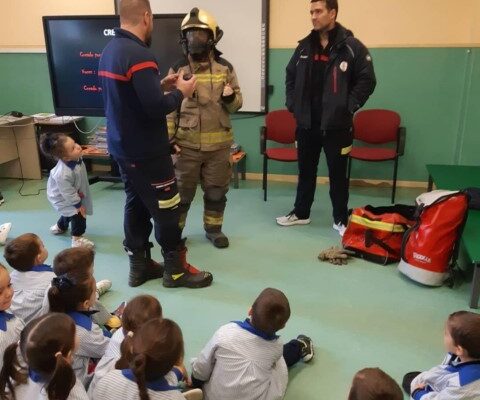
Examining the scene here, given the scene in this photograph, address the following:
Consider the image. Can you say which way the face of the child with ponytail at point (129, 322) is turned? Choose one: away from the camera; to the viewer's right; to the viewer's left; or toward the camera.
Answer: away from the camera

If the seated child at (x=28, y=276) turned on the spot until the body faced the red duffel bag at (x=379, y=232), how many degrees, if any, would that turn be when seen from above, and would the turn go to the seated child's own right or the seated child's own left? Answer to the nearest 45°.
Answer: approximately 45° to the seated child's own right

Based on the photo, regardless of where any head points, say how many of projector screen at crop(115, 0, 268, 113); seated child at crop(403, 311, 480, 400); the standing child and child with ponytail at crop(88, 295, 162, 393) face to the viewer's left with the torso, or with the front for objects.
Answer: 1

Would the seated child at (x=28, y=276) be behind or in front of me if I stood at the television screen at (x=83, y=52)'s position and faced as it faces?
in front

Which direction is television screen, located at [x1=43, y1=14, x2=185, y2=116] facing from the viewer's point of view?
toward the camera

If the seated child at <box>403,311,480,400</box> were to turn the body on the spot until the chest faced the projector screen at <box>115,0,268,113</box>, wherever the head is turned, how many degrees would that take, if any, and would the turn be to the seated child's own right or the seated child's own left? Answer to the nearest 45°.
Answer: approximately 45° to the seated child's own right

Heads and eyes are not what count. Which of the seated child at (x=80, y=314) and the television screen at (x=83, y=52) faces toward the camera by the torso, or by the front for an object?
the television screen

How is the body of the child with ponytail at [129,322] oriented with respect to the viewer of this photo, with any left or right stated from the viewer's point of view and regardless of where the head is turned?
facing away from the viewer and to the right of the viewer

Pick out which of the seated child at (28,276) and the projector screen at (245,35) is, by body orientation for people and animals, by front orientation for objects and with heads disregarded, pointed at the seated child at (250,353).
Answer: the projector screen

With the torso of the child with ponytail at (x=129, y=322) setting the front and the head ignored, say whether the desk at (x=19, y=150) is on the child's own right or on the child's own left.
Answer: on the child's own left

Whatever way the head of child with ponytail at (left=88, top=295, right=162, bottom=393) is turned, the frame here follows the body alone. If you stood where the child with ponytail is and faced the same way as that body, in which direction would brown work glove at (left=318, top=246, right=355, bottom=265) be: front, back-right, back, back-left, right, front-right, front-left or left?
front

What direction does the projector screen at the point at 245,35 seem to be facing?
toward the camera

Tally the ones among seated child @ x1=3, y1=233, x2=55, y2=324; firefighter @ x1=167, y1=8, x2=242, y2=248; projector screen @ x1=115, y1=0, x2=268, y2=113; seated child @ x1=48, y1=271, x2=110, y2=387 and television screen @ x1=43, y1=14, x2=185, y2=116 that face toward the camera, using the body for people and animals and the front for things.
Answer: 3

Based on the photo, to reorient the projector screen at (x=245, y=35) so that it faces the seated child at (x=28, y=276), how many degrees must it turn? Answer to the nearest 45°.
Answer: approximately 45° to its right

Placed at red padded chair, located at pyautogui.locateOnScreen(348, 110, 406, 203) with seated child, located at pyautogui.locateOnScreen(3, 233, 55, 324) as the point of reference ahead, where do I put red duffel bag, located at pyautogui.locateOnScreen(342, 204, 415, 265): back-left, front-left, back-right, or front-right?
front-left

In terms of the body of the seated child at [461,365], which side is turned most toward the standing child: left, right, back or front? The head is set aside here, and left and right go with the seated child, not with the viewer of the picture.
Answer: front

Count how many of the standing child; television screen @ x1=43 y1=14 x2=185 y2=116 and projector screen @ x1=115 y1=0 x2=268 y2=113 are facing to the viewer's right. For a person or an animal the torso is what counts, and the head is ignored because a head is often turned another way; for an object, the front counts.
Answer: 1

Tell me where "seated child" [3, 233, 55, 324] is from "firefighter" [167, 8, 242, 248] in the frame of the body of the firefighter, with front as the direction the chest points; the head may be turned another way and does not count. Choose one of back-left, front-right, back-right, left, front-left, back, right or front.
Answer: front-right

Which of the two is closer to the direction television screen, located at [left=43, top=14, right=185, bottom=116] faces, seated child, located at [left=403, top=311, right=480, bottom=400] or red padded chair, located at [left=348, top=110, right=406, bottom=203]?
the seated child

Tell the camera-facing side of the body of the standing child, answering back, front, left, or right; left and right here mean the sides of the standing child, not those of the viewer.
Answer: right

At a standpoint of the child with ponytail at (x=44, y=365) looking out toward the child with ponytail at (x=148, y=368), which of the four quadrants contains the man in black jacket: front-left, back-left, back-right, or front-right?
front-left
